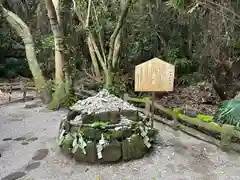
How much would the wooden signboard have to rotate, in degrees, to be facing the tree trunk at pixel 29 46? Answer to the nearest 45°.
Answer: approximately 135° to its right

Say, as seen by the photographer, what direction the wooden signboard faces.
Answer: facing the viewer

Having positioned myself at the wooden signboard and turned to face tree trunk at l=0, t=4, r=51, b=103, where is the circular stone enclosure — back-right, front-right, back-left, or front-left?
front-left

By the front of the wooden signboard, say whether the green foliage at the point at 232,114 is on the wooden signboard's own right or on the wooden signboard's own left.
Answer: on the wooden signboard's own left

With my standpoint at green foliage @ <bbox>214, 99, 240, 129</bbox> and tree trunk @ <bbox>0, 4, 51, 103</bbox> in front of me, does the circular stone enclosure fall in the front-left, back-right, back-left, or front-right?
front-left

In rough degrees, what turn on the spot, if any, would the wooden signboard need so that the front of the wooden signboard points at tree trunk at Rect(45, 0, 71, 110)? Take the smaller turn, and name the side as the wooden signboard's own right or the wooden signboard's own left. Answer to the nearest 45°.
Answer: approximately 135° to the wooden signboard's own right
